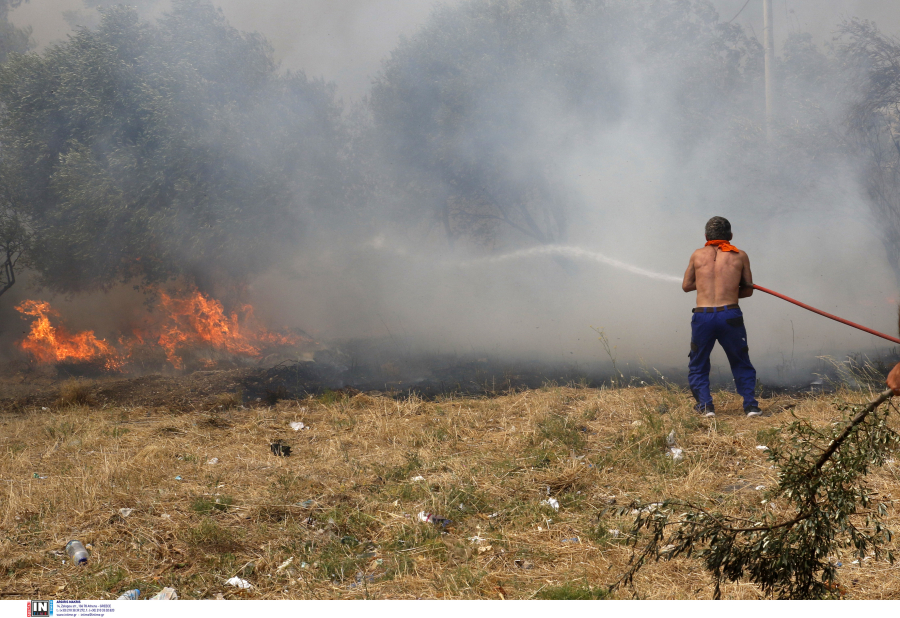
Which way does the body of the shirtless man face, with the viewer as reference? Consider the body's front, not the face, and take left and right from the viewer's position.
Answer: facing away from the viewer

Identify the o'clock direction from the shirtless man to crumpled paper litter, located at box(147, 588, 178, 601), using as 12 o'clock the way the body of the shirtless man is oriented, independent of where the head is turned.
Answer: The crumpled paper litter is roughly at 7 o'clock from the shirtless man.

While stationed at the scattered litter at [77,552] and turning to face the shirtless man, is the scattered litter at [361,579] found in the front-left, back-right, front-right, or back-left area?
front-right

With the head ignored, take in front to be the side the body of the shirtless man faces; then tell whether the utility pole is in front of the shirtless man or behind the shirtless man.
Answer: in front

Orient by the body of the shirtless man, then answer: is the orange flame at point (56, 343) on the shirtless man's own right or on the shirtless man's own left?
on the shirtless man's own left

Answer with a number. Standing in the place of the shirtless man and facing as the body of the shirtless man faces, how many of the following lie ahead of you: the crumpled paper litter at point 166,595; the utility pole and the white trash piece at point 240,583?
1

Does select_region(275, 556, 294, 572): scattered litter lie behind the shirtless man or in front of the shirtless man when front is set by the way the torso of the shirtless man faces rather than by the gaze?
behind

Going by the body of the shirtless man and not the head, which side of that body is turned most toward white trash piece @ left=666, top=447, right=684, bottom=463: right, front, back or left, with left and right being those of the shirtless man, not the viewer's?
back

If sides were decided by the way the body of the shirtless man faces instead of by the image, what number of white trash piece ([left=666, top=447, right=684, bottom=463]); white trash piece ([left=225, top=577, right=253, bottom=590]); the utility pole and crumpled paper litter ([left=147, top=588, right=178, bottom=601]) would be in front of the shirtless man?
1

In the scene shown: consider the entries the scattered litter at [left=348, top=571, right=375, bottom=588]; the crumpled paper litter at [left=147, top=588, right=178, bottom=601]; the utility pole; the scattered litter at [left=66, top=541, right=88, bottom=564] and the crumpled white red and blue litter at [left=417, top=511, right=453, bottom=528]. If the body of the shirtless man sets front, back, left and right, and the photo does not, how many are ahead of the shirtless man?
1

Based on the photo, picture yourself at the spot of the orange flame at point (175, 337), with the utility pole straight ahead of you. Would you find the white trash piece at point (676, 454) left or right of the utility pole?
right

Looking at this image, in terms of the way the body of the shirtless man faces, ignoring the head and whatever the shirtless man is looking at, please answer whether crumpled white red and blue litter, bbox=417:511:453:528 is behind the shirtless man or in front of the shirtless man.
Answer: behind

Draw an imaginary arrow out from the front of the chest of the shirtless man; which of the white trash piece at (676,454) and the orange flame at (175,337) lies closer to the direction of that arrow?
the orange flame

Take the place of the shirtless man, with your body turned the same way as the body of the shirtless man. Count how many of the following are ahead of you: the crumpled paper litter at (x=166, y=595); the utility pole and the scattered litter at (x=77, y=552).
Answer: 1
